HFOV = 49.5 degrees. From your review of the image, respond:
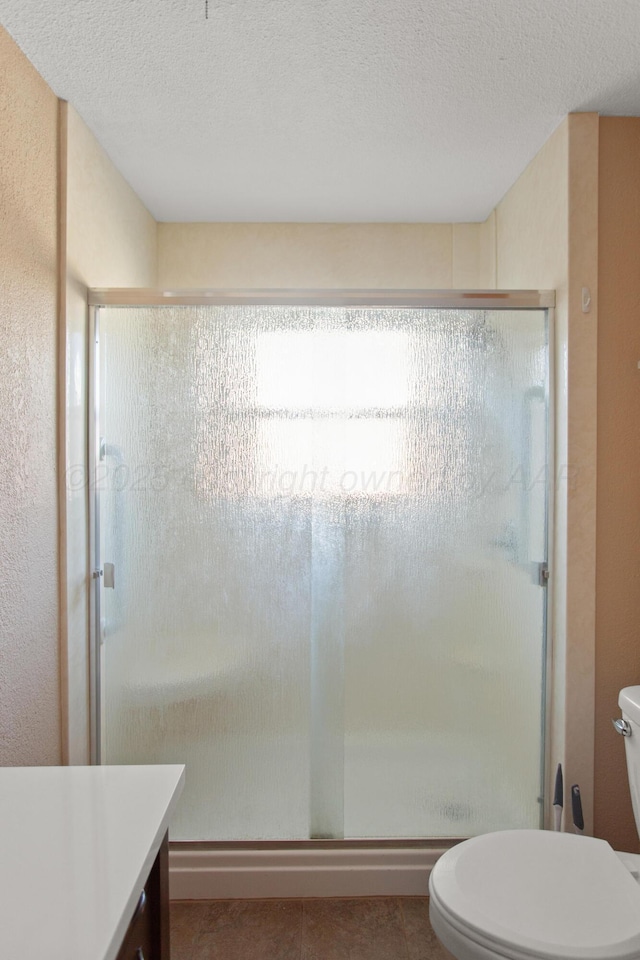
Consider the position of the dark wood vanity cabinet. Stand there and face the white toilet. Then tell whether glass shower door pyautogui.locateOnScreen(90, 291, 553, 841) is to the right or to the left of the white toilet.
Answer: left

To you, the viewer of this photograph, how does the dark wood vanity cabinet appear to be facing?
facing to the right of the viewer

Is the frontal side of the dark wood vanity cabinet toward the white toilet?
yes

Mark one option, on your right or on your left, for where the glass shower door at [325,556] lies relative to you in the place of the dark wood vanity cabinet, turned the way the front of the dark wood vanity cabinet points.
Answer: on your left

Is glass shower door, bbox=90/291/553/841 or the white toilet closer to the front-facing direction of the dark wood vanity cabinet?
the white toilet

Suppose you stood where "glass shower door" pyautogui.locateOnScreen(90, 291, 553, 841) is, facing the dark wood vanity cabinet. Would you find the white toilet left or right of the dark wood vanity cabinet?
left
